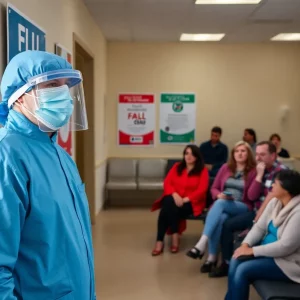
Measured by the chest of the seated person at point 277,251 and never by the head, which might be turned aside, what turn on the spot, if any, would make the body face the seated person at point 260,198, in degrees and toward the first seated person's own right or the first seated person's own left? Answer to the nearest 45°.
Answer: approximately 90° to the first seated person's own right

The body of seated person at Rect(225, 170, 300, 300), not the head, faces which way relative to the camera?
to the viewer's left

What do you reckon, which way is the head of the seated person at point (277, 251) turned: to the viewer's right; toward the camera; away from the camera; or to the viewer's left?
to the viewer's left
